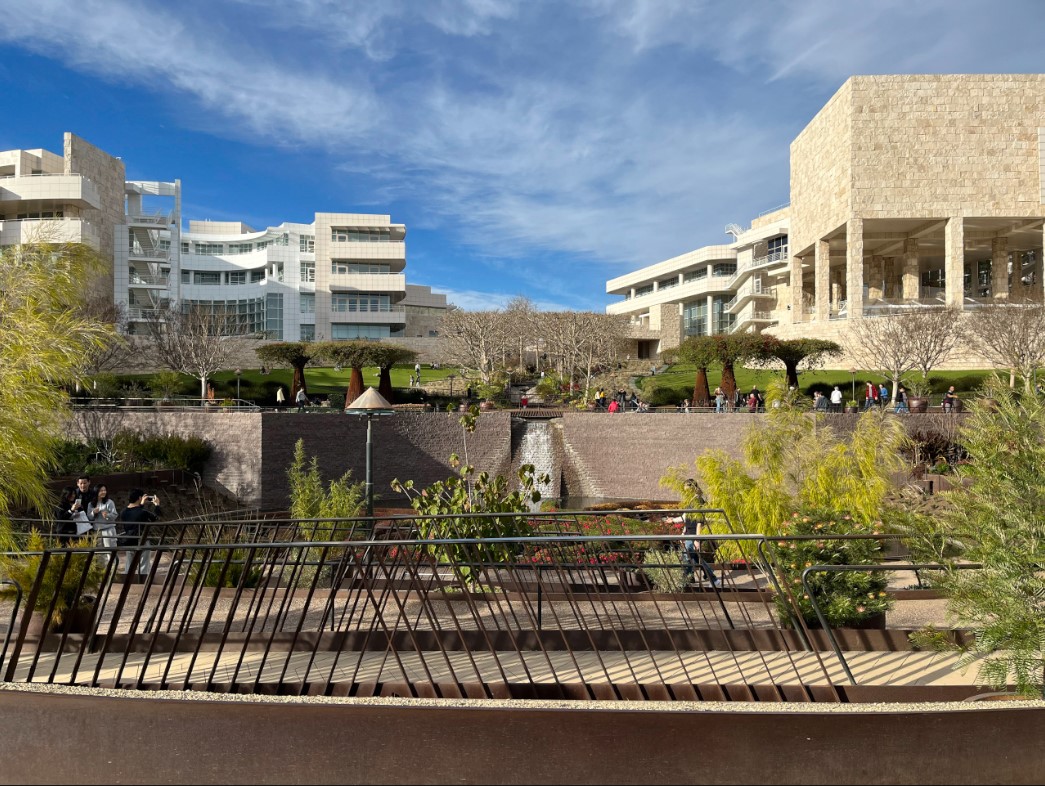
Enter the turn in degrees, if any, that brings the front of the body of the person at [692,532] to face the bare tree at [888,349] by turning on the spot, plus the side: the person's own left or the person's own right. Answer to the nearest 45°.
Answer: approximately 90° to the person's own right

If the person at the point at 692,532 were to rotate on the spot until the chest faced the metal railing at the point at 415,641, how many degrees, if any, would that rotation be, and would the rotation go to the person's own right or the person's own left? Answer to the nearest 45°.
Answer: approximately 90° to the person's own left

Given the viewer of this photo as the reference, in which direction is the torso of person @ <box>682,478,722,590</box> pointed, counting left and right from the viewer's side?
facing to the left of the viewer

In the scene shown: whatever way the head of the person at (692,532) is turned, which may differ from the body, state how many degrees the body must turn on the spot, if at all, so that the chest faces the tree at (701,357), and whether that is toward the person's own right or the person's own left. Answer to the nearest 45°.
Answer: approximately 90° to the person's own right

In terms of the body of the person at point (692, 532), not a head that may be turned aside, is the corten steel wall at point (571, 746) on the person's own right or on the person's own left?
on the person's own left

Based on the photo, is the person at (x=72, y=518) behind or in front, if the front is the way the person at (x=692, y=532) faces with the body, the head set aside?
in front

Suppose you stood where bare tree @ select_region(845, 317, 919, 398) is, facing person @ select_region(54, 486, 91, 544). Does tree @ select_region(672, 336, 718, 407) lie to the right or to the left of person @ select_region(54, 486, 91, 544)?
right

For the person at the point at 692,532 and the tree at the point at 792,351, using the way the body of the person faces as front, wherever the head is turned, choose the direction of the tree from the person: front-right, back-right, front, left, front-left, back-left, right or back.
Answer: right

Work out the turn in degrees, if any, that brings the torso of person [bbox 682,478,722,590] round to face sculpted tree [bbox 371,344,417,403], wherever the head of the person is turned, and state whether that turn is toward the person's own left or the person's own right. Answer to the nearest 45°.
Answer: approximately 45° to the person's own right

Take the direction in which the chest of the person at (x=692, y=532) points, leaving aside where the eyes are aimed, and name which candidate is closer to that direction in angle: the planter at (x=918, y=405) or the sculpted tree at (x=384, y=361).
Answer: the sculpted tree

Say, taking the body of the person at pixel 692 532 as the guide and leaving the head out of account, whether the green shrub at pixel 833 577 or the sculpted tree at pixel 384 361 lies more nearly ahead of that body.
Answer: the sculpted tree

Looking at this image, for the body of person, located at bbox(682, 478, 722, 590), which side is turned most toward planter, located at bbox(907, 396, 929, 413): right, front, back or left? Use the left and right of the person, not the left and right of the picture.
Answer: right

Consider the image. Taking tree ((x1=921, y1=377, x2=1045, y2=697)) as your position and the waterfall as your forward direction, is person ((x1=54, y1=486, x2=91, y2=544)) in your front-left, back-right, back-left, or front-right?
front-left

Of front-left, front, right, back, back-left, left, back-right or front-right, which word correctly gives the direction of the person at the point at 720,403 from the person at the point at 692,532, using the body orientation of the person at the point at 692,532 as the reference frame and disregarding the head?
right

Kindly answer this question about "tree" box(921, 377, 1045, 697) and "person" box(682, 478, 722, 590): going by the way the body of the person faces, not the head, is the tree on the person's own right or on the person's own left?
on the person's own left

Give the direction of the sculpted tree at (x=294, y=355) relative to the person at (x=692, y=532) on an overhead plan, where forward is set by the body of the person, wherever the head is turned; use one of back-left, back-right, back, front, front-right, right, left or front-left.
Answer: front-right
